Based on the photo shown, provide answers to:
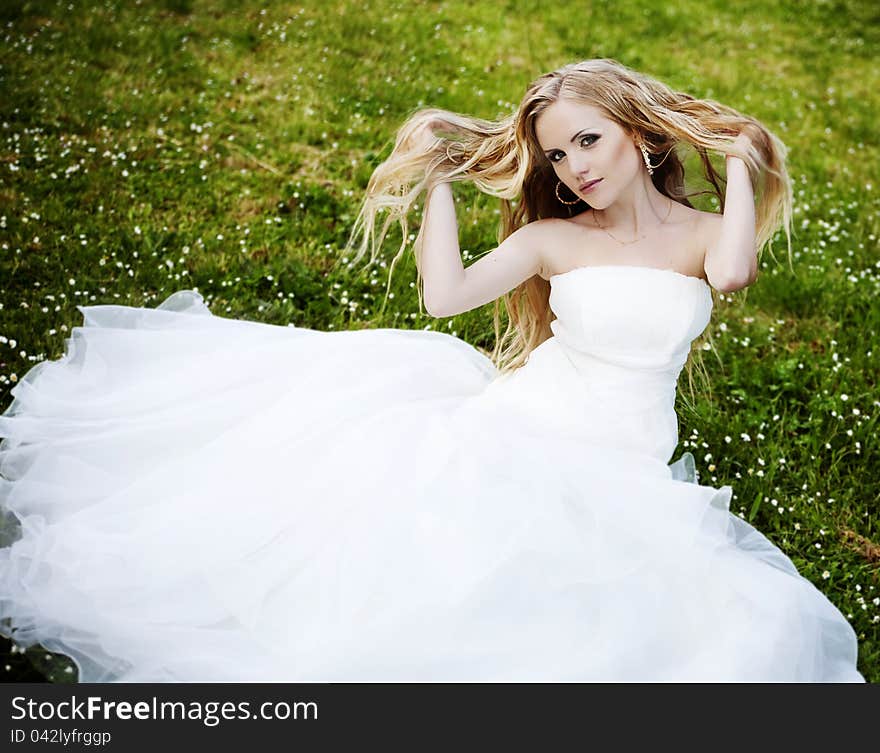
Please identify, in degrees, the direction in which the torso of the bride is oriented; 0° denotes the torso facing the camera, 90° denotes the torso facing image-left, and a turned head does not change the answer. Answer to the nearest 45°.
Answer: approximately 0°
